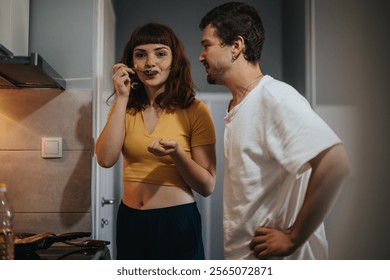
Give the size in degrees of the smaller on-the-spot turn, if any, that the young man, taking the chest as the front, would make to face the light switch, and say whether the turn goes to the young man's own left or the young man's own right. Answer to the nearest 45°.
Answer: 0° — they already face it

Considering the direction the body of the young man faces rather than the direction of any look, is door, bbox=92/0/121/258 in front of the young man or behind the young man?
in front

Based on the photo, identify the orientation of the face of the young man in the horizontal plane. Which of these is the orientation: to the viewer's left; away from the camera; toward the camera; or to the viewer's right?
to the viewer's left

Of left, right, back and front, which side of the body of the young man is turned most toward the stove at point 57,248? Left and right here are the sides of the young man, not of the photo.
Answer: front

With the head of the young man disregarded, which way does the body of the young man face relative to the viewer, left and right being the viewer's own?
facing to the left of the viewer

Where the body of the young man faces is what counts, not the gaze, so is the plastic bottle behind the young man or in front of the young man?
in front

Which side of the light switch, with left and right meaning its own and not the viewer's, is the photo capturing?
front
